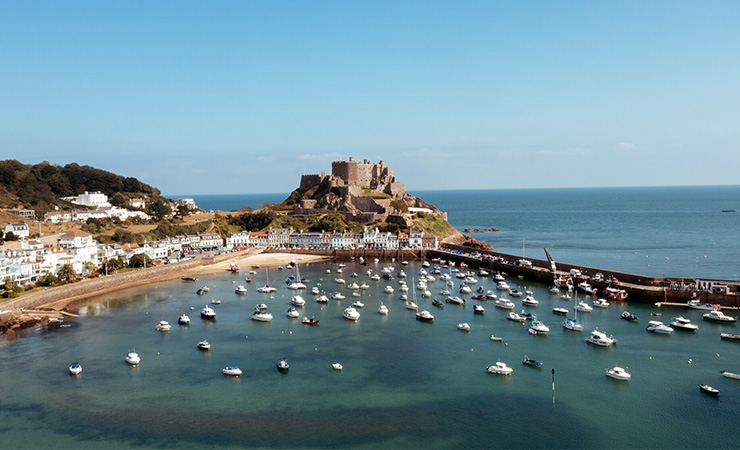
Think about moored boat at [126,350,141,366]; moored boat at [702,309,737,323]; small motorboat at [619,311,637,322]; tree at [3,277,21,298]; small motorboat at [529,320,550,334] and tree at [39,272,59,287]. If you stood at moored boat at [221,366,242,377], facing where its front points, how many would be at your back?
3

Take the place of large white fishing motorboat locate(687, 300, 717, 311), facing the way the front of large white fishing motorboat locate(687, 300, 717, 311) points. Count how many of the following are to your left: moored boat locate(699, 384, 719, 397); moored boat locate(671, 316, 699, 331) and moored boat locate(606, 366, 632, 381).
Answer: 3

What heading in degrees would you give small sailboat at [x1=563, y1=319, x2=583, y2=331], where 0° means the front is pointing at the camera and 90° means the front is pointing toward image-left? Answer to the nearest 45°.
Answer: approximately 315°

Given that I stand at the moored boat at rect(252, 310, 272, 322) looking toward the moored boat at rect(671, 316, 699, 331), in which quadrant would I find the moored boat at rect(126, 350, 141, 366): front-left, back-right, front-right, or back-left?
back-right
